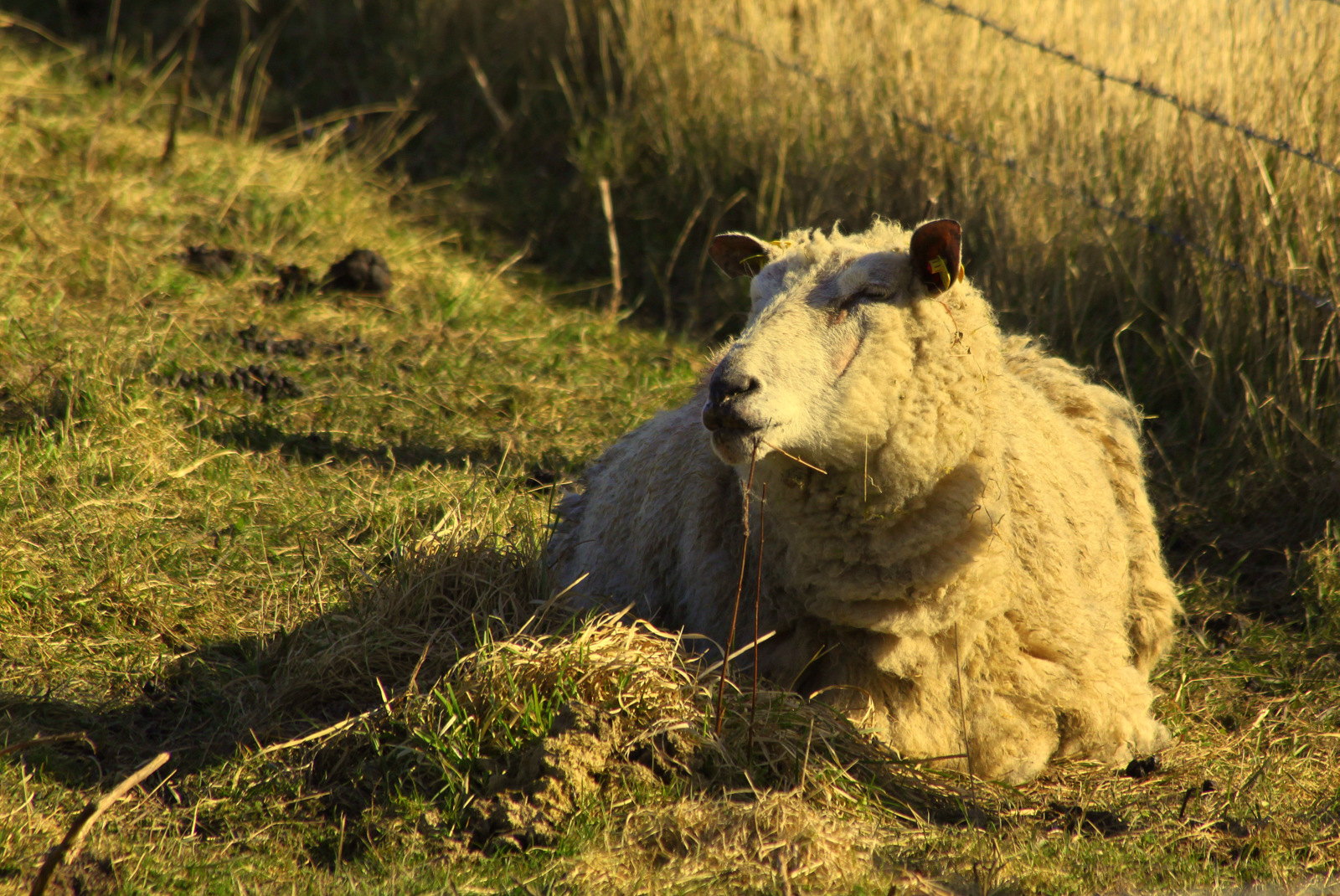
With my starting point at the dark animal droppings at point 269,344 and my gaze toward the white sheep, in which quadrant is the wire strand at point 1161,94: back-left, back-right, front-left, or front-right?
front-left

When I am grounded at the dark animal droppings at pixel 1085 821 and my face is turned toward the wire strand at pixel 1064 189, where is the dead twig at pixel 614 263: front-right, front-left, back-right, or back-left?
front-left

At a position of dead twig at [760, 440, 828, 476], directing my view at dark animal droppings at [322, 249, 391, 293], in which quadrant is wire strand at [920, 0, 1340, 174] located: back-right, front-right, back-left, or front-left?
front-right

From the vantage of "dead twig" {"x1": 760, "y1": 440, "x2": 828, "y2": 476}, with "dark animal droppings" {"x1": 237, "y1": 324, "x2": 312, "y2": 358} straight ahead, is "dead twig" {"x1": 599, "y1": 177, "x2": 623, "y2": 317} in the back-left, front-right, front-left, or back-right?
front-right

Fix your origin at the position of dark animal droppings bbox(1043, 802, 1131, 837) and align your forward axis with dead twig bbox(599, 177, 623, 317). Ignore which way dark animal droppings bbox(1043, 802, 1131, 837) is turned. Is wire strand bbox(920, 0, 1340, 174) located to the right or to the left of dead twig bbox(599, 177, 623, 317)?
right
